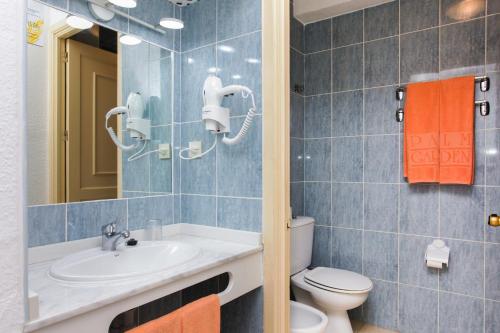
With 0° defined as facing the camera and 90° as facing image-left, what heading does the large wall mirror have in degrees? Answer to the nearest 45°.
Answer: approximately 315°

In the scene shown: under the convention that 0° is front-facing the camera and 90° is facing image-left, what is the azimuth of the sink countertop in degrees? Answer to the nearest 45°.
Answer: approximately 315°

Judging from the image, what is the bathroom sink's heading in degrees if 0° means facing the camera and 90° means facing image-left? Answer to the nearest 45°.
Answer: approximately 315°

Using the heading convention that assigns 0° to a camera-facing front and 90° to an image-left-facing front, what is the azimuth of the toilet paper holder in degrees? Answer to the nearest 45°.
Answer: approximately 0°

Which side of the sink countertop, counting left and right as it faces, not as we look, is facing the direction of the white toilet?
left
